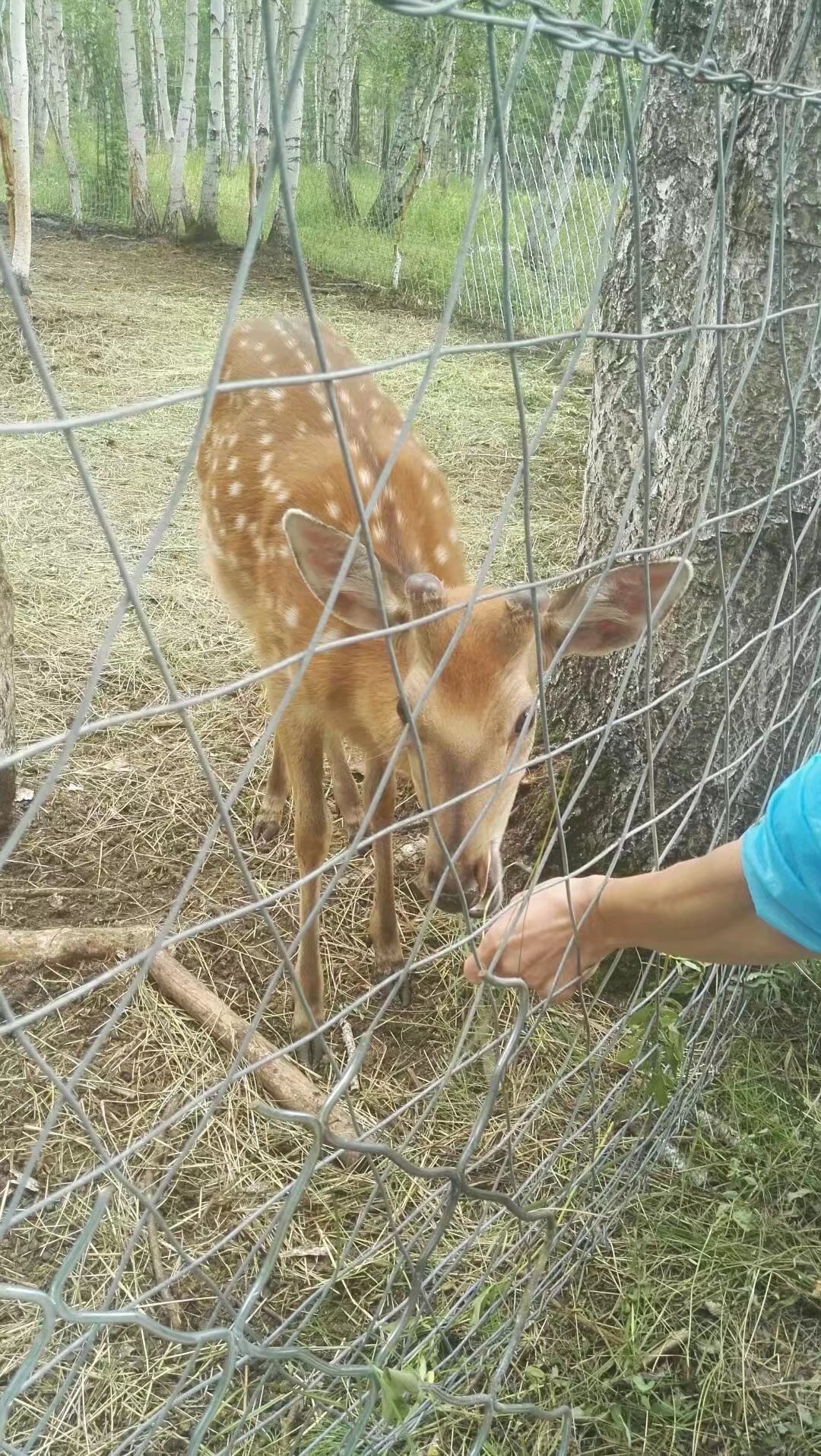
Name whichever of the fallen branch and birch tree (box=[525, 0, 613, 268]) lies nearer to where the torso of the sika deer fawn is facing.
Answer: the fallen branch

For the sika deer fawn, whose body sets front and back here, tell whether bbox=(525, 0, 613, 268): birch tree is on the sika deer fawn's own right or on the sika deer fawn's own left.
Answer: on the sika deer fawn's own left

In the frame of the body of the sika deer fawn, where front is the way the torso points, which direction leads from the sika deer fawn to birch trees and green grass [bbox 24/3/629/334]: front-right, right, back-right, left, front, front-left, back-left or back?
back-left

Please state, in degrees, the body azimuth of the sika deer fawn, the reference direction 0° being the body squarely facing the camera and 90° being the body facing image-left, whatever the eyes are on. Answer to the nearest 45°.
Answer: approximately 315°

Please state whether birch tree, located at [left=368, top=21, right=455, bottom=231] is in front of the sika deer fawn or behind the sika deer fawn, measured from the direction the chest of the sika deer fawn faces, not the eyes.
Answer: behind

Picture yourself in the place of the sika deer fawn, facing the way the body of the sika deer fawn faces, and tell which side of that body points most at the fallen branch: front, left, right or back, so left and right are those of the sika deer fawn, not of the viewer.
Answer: right

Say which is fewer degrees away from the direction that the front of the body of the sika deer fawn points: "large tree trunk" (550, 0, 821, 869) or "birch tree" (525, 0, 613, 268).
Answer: the large tree trunk
